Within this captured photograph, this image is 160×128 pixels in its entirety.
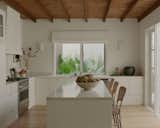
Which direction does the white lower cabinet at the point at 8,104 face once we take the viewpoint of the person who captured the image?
facing to the right of the viewer

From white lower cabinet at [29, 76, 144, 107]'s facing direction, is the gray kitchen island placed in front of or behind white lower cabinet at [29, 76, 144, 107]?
in front

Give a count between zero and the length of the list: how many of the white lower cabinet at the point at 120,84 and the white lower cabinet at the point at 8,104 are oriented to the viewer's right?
1

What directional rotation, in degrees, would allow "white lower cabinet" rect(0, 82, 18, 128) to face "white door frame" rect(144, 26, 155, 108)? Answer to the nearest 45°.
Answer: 0° — it already faces it

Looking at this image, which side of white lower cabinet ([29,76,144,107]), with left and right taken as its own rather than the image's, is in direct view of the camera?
front
